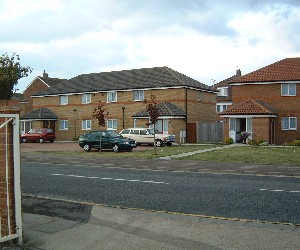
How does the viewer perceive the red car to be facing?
facing away from the viewer and to the left of the viewer

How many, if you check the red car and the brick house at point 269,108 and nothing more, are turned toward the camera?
1

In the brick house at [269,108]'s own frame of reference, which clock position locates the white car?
The white car is roughly at 2 o'clock from the brick house.

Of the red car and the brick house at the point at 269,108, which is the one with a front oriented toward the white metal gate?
the brick house

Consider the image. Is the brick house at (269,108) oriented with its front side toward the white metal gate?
yes

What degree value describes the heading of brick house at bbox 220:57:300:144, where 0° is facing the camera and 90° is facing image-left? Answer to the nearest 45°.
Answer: approximately 0°
